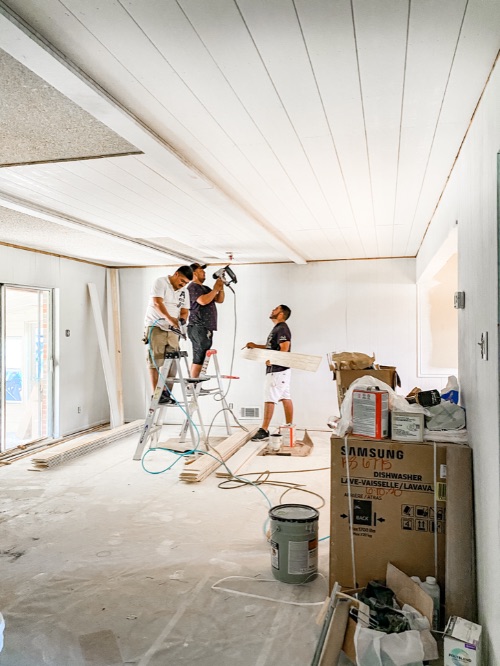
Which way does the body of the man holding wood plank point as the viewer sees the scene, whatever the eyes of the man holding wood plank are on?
to the viewer's left

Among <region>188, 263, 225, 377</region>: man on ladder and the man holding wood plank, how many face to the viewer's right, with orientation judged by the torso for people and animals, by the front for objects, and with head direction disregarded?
1

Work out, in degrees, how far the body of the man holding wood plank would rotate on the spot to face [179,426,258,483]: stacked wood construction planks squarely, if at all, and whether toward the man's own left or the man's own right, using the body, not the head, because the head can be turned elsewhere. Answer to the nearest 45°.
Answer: approximately 45° to the man's own left

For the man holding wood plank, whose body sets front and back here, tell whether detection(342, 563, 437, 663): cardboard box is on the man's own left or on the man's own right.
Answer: on the man's own left

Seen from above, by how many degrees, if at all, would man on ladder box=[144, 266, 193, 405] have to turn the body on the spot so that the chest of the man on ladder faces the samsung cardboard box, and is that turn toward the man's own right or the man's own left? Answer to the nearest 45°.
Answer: approximately 45° to the man's own right

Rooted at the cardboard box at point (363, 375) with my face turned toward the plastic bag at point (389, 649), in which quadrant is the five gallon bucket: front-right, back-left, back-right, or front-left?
front-right

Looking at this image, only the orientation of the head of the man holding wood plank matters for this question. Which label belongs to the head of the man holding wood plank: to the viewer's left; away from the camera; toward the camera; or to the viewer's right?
to the viewer's left

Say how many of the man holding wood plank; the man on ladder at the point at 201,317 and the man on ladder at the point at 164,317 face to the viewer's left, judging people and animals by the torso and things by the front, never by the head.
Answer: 1

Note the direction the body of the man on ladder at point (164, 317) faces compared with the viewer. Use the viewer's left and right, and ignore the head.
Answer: facing the viewer and to the right of the viewer

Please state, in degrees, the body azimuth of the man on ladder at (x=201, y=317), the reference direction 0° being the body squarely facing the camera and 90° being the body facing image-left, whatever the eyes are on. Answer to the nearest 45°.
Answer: approximately 270°

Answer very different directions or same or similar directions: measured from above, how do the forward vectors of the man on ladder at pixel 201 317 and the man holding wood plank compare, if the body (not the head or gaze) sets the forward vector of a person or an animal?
very different directions

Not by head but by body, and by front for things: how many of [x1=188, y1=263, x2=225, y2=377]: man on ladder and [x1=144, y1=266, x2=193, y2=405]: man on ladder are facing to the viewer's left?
0

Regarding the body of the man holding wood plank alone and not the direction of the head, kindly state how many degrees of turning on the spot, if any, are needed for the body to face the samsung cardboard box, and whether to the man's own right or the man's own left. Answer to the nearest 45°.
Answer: approximately 90° to the man's own left

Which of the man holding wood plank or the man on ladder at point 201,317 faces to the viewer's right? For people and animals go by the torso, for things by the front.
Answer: the man on ladder
